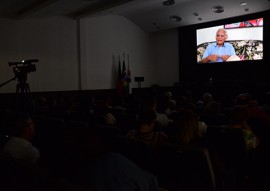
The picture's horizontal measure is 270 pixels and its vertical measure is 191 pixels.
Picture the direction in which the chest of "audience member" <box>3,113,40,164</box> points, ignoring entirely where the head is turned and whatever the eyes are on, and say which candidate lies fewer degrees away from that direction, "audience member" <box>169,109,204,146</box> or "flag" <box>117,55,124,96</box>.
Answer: the flag

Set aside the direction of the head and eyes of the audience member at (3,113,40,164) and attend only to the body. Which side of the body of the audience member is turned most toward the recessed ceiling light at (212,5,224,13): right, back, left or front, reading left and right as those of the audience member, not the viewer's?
front

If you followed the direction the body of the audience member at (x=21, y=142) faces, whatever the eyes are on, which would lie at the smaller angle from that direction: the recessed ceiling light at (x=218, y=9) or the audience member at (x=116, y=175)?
the recessed ceiling light

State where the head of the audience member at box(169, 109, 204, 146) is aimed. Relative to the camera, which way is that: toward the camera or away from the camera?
away from the camera

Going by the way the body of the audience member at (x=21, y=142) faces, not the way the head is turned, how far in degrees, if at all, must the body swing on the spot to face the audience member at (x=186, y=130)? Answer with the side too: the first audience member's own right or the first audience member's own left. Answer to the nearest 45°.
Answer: approximately 45° to the first audience member's own right

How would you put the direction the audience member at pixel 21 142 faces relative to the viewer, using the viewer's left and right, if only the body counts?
facing away from the viewer and to the right of the viewer

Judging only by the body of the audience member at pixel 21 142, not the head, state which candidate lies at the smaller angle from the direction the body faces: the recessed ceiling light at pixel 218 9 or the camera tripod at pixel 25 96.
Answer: the recessed ceiling light

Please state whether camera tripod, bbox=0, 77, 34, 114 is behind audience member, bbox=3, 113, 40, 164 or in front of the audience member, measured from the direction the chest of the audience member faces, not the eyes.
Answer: in front

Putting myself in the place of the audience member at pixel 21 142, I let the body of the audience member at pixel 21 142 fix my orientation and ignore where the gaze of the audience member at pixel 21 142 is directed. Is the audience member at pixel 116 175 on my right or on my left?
on my right

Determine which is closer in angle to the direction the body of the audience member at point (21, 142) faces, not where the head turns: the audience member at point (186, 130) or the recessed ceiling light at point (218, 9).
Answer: the recessed ceiling light
